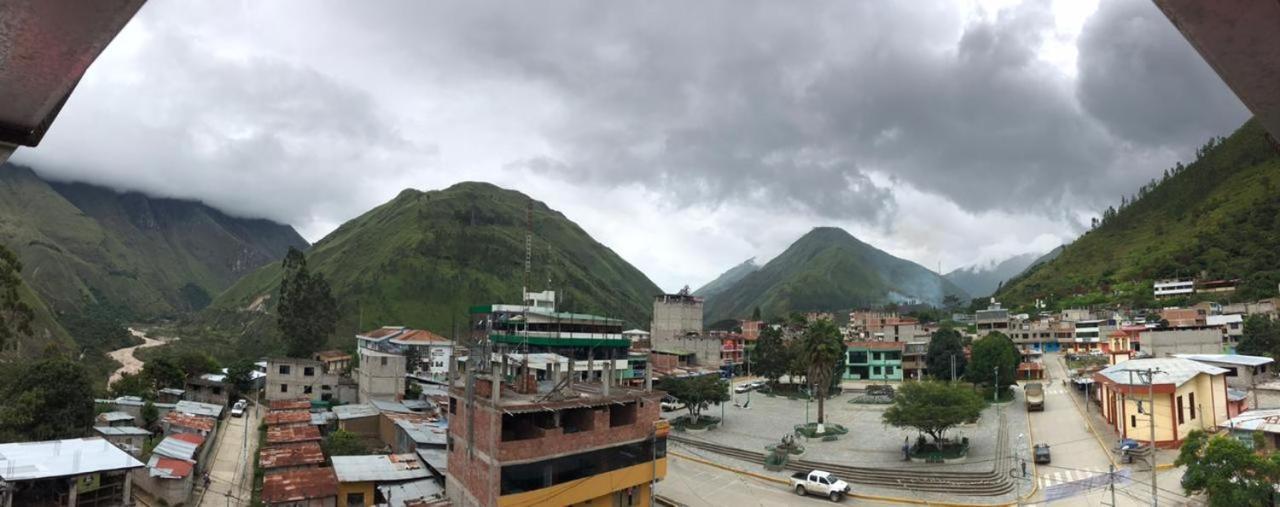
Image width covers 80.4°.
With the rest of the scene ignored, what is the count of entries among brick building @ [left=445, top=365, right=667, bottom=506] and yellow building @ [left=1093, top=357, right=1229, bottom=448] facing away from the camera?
0

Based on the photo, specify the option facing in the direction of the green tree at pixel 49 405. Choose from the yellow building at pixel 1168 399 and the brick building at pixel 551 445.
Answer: the yellow building

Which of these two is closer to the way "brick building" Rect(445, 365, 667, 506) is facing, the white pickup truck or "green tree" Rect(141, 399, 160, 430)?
the white pickup truck

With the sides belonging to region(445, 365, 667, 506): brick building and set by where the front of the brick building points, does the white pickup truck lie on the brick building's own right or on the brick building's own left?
on the brick building's own left

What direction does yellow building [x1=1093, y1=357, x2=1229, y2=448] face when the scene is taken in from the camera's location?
facing the viewer and to the left of the viewer

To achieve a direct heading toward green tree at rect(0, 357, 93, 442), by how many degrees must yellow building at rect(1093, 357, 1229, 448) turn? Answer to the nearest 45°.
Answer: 0° — it already faces it

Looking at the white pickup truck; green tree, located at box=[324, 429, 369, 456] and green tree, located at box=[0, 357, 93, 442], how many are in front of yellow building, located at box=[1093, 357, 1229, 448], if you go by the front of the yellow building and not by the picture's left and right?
3

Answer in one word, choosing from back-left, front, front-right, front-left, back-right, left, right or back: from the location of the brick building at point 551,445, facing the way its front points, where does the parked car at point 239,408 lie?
back

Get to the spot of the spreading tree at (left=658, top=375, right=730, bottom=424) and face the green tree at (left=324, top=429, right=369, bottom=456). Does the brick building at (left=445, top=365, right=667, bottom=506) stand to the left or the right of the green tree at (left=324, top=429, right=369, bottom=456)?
left

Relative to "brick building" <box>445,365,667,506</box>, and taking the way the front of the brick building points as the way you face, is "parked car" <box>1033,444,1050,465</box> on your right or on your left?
on your left

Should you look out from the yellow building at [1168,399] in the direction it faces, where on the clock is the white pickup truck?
The white pickup truck is roughly at 12 o'clock from the yellow building.

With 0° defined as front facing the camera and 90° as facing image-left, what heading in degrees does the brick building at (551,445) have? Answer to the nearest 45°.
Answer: approximately 315°

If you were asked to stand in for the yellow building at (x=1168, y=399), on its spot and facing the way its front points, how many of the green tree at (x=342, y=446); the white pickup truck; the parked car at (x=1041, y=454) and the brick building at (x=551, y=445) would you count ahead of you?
4
